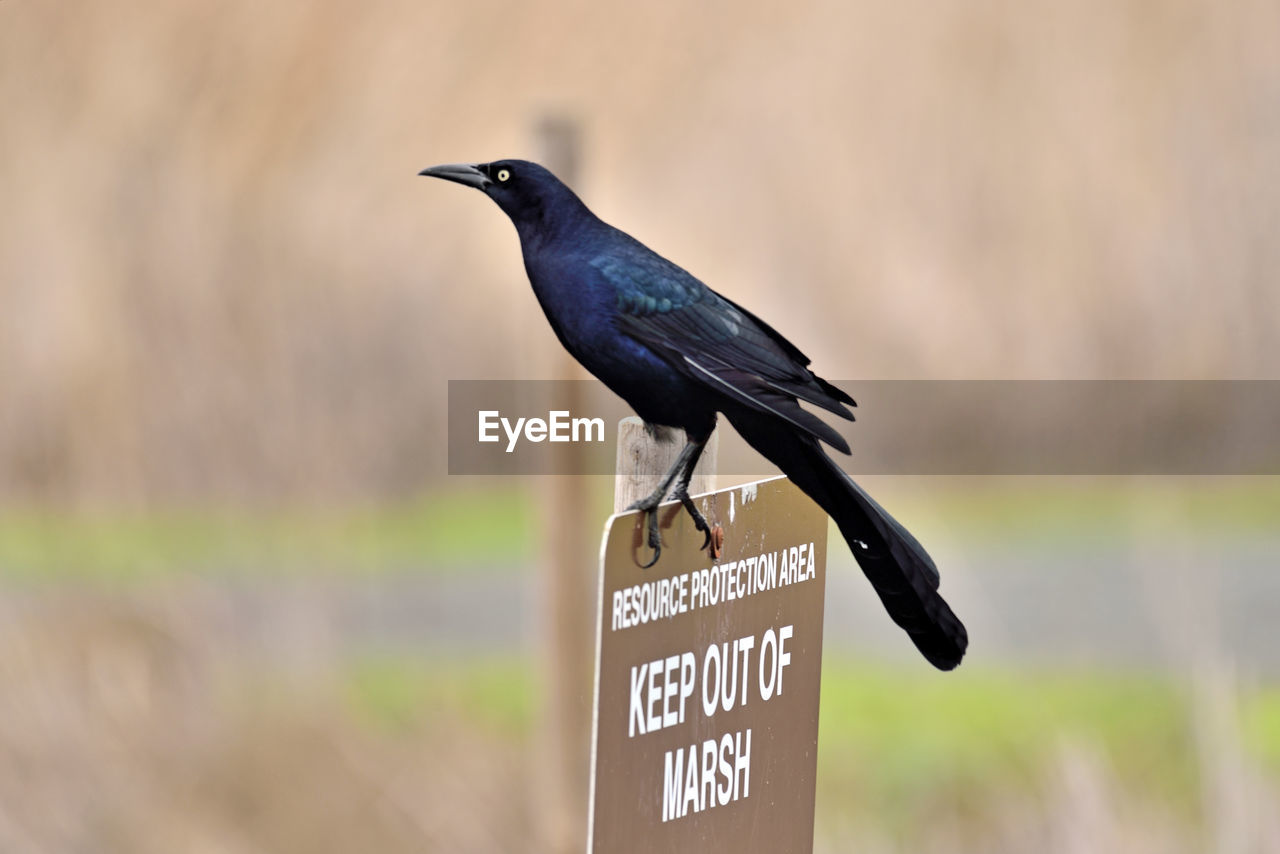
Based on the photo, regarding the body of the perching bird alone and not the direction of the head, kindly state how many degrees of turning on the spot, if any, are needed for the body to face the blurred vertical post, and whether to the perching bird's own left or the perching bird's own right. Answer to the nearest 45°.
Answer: approximately 90° to the perching bird's own right

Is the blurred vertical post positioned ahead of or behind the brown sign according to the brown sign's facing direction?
behind

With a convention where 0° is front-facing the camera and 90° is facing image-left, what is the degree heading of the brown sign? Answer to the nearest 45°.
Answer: approximately 315°

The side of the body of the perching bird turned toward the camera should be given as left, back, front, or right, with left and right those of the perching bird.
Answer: left
